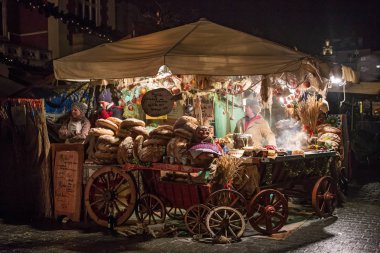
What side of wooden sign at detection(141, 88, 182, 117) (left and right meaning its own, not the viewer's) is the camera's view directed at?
front

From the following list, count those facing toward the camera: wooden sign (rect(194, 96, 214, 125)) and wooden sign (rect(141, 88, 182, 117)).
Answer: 2

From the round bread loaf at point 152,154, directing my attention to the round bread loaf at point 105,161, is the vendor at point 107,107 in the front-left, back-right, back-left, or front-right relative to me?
front-right

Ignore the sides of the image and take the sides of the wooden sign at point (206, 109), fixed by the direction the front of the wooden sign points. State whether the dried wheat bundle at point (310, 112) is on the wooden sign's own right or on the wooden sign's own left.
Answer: on the wooden sign's own left

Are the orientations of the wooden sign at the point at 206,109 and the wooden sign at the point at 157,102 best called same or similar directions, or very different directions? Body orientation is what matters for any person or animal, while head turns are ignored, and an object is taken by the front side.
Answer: same or similar directions

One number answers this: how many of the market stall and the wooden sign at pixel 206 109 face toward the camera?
2

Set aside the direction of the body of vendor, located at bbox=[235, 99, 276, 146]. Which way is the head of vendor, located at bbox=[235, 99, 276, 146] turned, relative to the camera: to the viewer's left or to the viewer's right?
to the viewer's left

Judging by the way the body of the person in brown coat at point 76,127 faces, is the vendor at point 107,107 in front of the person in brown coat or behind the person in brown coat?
behind

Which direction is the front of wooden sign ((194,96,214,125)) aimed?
toward the camera

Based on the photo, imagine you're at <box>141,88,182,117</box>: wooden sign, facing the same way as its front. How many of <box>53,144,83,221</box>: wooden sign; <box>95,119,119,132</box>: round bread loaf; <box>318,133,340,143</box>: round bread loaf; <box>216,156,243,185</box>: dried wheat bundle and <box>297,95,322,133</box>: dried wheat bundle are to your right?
2

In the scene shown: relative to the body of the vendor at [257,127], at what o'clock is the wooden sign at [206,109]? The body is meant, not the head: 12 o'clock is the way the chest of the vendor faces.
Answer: The wooden sign is roughly at 3 o'clock from the vendor.

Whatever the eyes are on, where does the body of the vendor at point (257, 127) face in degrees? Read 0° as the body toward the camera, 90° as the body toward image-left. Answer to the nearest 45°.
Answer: approximately 45°
